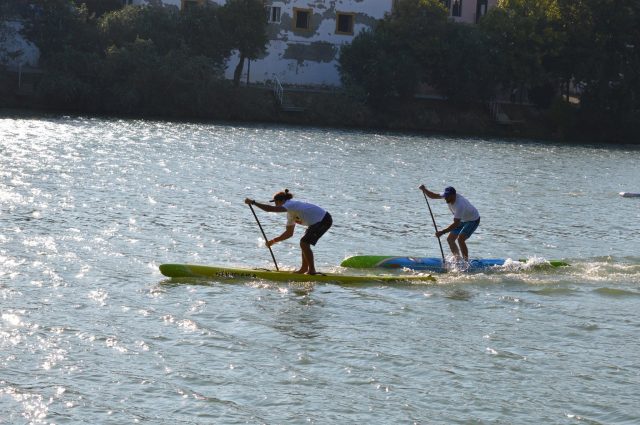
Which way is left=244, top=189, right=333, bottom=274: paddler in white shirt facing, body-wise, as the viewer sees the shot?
to the viewer's left

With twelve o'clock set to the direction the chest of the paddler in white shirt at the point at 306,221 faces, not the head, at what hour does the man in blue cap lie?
The man in blue cap is roughly at 5 o'clock from the paddler in white shirt.

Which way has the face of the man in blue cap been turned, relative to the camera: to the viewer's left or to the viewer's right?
to the viewer's left
